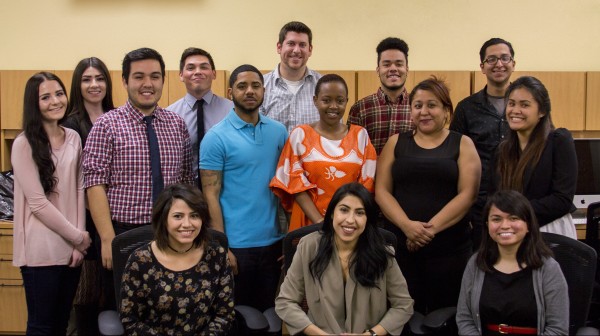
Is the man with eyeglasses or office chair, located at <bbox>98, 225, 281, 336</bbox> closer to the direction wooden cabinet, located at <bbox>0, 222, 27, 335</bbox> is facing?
the office chair

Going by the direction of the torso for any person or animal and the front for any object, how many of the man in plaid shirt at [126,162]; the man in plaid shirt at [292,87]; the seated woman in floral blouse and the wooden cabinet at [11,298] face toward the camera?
4

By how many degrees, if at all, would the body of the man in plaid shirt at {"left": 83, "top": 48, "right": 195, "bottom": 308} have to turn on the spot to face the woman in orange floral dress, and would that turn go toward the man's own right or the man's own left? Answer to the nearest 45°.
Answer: approximately 90° to the man's own left

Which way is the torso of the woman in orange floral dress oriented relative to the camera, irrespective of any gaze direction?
toward the camera

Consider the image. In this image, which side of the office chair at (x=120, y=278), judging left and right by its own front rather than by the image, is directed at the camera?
front

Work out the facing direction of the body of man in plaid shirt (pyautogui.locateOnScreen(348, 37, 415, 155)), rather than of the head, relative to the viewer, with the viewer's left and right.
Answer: facing the viewer

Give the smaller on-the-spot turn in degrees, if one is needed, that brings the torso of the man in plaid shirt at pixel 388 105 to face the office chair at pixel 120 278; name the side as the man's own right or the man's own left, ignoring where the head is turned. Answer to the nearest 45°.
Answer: approximately 45° to the man's own right

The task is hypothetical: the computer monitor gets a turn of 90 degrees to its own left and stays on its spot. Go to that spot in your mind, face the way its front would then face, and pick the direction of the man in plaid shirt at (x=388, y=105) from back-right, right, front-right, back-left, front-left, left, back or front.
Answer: back-right

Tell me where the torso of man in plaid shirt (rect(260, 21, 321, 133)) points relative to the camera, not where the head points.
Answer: toward the camera

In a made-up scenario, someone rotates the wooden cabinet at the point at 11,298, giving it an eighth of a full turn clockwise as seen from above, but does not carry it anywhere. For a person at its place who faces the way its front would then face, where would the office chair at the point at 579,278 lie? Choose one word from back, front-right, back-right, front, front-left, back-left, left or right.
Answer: left
